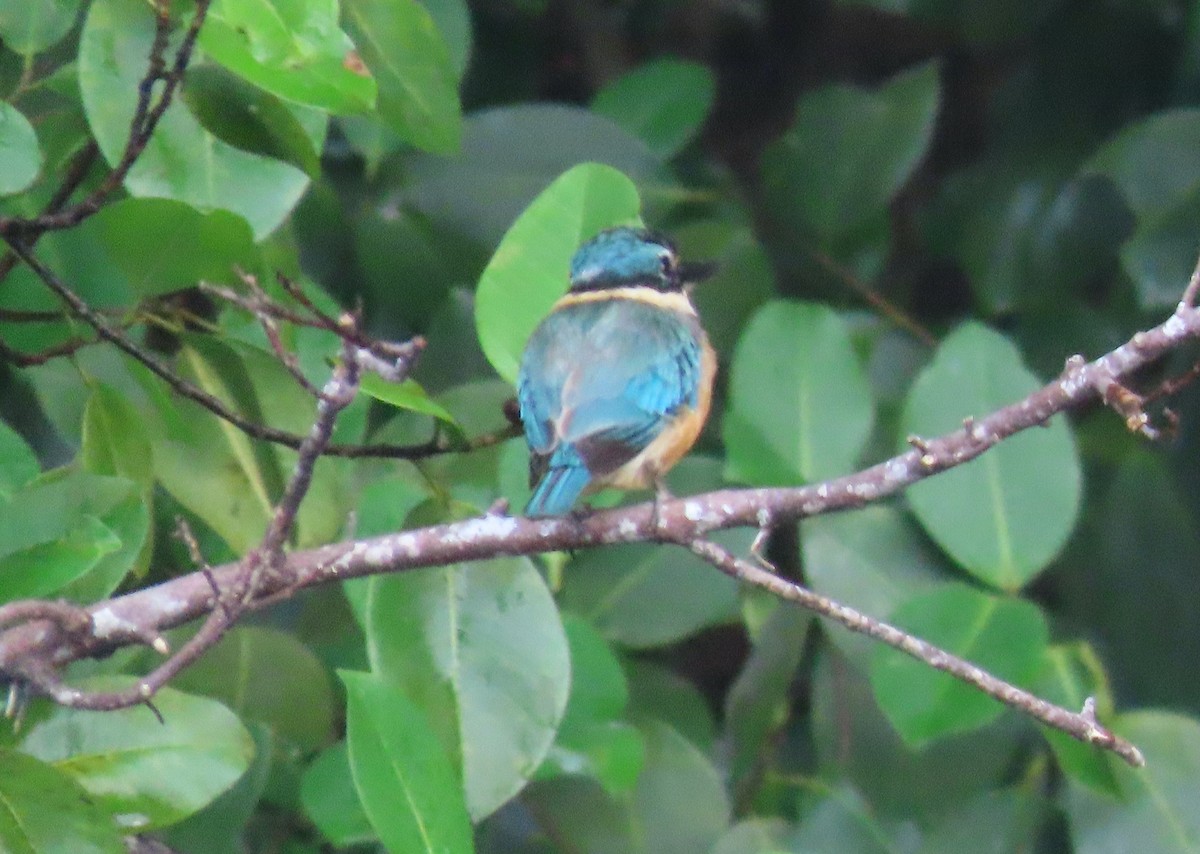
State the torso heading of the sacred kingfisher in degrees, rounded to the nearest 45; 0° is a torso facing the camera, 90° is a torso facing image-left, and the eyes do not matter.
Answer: approximately 225°

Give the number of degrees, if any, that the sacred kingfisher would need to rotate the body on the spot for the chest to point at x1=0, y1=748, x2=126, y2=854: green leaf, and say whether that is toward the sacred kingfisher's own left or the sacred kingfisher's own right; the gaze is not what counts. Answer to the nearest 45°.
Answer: approximately 180°

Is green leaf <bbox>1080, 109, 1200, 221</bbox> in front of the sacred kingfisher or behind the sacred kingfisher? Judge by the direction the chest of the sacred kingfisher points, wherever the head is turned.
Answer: in front
